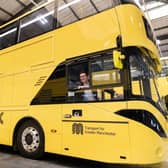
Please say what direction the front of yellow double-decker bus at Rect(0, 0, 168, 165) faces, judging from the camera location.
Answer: facing the viewer and to the right of the viewer
